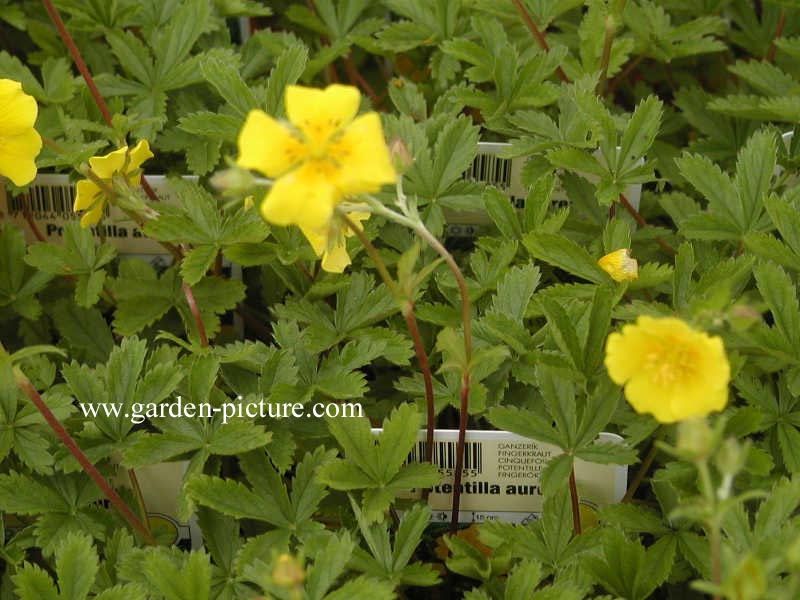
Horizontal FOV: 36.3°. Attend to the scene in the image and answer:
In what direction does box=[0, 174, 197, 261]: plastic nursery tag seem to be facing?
toward the camera

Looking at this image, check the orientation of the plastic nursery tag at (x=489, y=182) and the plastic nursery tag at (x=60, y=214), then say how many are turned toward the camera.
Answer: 2

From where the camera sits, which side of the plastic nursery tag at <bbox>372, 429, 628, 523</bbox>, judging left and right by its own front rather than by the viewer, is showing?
front

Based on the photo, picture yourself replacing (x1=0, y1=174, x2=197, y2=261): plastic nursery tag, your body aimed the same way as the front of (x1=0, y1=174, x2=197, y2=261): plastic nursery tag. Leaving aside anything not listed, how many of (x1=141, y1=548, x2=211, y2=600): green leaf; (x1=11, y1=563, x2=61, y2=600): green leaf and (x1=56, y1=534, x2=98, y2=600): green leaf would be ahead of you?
3

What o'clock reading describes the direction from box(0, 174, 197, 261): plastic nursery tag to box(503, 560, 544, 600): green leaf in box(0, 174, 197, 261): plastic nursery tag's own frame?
The green leaf is roughly at 11 o'clock from the plastic nursery tag.

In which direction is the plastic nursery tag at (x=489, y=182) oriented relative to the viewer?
toward the camera

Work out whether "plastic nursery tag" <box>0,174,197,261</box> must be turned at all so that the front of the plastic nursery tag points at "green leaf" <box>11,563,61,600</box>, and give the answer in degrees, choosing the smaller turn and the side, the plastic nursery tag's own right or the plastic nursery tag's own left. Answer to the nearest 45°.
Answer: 0° — it already faces it
